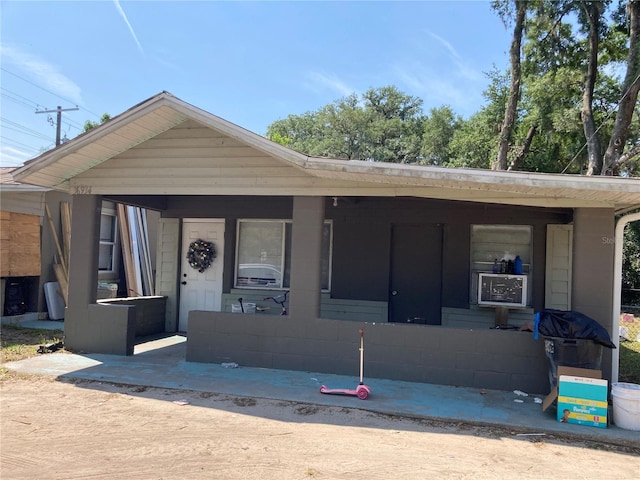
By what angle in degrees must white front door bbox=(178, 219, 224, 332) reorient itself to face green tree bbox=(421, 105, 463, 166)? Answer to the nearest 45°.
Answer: approximately 135° to its left

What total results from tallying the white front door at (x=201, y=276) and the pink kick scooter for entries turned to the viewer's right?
1

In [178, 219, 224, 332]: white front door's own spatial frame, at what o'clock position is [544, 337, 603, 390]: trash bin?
The trash bin is roughly at 11 o'clock from the white front door.

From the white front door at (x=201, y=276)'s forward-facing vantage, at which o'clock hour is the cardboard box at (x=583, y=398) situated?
The cardboard box is roughly at 11 o'clock from the white front door.

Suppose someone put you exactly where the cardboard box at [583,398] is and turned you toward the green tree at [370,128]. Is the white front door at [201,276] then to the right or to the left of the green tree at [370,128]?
left

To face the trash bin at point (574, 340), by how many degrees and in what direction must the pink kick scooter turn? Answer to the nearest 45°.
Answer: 0° — it already faces it

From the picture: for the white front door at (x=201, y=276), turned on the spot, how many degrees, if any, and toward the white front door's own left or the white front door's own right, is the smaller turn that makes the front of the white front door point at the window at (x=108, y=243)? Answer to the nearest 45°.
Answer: approximately 135° to the white front door's own right

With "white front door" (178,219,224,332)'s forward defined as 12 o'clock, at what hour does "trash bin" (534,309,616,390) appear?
The trash bin is roughly at 11 o'clock from the white front door.

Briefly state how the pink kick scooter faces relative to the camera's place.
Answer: facing to the right of the viewer

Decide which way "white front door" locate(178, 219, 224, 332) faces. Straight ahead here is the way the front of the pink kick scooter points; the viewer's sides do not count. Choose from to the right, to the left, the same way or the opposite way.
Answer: to the right

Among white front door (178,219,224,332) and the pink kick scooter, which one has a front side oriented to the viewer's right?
the pink kick scooter

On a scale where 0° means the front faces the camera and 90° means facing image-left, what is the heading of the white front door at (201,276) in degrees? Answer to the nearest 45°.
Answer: approximately 0°

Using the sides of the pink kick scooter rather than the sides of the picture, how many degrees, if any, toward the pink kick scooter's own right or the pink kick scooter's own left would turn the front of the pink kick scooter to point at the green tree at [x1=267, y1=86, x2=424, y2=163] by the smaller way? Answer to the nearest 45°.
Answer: approximately 90° to the pink kick scooter's own left
